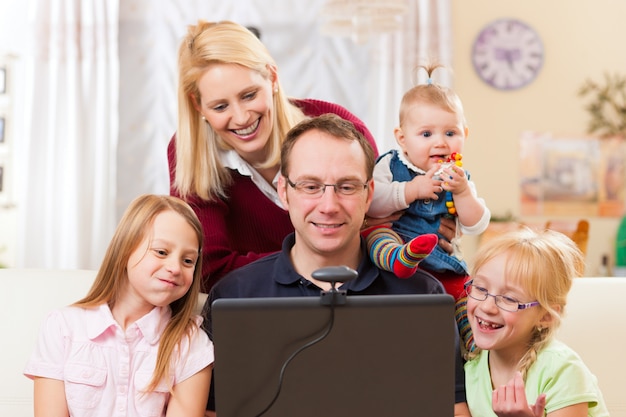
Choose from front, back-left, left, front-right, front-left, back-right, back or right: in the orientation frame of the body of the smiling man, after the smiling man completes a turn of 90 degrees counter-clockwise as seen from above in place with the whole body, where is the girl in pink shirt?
back

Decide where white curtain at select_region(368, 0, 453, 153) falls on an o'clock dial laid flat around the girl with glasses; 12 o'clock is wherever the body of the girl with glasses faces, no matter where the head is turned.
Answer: The white curtain is roughly at 4 o'clock from the girl with glasses.

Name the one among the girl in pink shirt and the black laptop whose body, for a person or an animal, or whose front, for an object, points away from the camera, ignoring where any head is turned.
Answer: the black laptop

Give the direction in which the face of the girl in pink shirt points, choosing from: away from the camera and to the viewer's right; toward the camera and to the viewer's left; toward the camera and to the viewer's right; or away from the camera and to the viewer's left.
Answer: toward the camera and to the viewer's right

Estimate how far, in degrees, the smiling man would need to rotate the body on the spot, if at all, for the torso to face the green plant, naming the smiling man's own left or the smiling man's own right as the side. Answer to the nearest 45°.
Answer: approximately 135° to the smiling man's own left

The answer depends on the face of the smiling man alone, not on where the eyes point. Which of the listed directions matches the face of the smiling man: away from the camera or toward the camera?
toward the camera

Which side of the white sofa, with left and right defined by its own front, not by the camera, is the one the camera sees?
front

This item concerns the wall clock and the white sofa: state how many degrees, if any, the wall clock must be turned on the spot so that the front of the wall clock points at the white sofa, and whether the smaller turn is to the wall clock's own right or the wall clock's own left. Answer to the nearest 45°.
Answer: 0° — it already faces it

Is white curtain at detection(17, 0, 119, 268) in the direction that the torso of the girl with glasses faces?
no

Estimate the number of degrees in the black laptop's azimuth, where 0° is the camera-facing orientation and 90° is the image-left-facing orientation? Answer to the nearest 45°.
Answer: approximately 180°

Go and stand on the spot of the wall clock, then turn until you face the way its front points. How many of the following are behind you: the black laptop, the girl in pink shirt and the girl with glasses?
0

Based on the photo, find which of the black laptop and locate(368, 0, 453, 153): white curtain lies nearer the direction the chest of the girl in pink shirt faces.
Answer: the black laptop

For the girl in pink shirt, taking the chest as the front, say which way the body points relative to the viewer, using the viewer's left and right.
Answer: facing the viewer

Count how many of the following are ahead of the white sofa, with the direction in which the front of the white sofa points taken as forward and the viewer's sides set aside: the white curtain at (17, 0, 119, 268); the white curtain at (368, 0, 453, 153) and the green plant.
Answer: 0

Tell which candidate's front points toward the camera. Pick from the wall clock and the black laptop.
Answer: the wall clock
